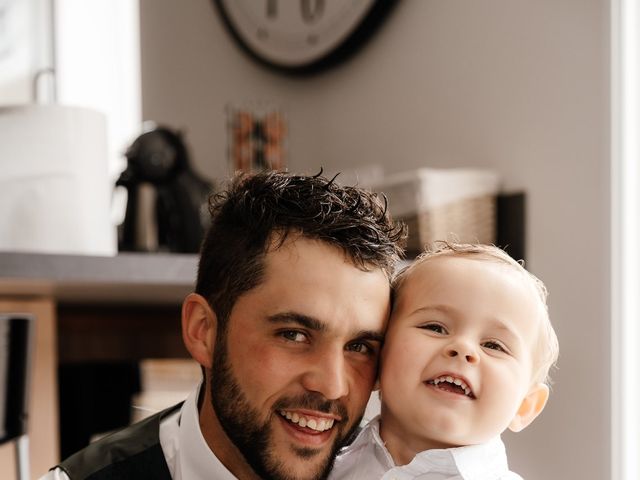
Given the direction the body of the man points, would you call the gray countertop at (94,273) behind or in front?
behind

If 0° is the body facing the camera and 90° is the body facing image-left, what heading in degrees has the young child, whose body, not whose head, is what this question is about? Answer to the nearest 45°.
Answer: approximately 0°

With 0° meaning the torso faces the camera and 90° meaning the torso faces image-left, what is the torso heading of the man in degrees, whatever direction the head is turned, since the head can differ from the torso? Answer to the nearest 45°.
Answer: approximately 315°

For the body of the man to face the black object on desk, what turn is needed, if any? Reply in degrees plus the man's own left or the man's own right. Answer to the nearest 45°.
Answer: approximately 135° to the man's own left

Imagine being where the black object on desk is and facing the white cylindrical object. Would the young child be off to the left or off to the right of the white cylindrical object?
left

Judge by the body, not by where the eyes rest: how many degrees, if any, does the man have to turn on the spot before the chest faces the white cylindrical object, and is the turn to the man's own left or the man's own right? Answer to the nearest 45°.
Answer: approximately 180°

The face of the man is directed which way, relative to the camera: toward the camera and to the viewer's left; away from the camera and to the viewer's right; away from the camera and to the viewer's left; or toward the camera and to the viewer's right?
toward the camera and to the viewer's right
